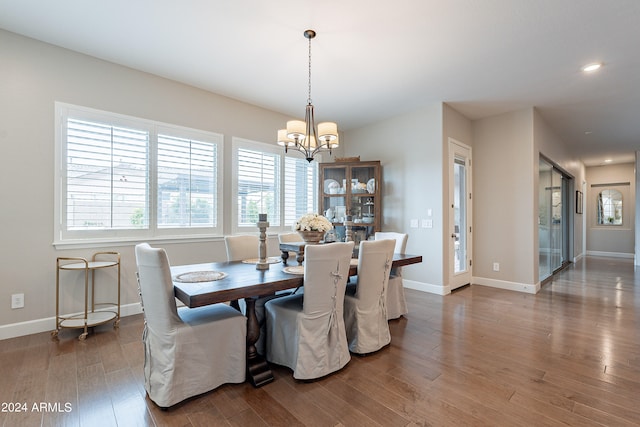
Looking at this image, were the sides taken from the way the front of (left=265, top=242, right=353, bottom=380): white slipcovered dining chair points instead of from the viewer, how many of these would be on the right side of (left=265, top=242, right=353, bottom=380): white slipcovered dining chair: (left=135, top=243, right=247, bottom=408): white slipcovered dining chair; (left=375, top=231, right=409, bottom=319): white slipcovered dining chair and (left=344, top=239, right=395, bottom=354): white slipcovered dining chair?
2

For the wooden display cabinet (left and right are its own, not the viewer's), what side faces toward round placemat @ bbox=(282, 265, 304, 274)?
front

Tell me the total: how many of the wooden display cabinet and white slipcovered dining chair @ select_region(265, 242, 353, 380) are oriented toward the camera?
1

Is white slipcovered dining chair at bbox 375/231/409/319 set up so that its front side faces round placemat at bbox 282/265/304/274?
yes

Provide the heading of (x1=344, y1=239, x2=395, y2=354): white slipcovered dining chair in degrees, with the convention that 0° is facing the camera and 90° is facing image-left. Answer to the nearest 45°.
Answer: approximately 135°

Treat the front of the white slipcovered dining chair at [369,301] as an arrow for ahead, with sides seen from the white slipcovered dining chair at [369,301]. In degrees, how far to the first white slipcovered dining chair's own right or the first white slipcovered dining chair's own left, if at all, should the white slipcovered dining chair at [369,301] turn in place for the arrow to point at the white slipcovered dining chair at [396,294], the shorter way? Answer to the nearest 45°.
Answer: approximately 45° to the first white slipcovered dining chair's own right

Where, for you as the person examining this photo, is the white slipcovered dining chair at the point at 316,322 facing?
facing away from the viewer and to the left of the viewer

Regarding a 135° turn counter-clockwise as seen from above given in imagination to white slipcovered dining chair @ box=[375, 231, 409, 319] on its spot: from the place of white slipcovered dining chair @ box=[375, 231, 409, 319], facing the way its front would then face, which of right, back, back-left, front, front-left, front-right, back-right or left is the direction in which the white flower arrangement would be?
back-right

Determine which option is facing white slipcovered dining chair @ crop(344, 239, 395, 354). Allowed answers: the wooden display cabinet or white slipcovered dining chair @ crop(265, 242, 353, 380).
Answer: the wooden display cabinet

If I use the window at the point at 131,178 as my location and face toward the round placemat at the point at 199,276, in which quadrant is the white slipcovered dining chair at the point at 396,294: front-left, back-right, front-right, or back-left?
front-left

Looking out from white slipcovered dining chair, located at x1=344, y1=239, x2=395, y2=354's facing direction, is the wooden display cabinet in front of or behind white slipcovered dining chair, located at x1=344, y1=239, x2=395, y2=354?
in front

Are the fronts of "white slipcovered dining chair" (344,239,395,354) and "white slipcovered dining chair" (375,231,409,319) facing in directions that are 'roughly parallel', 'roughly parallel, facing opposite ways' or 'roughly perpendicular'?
roughly perpendicular

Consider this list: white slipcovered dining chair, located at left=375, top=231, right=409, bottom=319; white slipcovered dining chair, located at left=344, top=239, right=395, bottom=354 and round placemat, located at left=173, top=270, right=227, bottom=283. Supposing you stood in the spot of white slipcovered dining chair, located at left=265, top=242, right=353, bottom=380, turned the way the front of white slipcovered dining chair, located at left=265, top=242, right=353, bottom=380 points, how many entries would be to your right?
2

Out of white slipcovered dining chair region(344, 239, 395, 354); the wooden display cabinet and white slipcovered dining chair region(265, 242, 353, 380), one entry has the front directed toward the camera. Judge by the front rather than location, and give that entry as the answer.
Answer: the wooden display cabinet

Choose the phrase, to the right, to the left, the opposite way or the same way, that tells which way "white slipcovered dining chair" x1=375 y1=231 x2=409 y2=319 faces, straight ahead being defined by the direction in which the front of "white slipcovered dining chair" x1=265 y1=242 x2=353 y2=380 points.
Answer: to the left

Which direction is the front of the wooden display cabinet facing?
toward the camera

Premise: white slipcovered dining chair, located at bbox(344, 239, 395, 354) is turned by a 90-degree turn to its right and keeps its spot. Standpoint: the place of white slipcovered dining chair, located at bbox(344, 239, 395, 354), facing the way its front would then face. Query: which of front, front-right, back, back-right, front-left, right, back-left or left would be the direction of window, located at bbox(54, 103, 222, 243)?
back-left

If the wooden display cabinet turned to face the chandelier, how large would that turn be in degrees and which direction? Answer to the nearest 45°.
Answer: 0° — it already faces it

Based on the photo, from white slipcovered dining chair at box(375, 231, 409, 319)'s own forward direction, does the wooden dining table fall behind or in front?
in front

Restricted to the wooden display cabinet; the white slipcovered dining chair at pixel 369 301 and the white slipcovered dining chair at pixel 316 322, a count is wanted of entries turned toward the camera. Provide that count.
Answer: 1

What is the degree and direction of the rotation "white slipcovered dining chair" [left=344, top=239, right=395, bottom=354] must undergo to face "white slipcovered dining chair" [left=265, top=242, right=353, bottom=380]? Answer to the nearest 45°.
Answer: approximately 90° to its left
